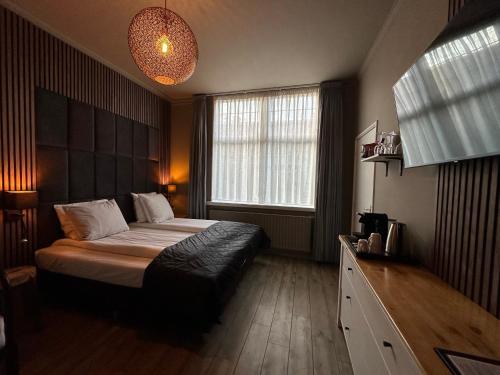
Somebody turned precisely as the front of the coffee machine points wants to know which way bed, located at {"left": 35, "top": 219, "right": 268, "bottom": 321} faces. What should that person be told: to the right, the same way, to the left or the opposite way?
the opposite way

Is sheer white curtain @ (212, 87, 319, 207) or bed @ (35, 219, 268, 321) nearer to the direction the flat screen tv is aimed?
the bed

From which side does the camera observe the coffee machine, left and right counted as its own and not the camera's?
left

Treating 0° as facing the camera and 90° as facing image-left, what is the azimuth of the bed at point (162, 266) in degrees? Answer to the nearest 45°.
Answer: approximately 315°

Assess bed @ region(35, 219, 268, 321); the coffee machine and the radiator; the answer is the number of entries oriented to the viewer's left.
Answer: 1

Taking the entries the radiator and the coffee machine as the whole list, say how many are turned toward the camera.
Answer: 1

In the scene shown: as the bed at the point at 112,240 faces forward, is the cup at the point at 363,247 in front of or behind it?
in front

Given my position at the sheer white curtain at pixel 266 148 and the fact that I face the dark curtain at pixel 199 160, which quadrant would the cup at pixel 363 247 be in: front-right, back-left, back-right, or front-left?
back-left

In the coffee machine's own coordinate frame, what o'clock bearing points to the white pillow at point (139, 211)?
The white pillow is roughly at 12 o'clock from the coffee machine.

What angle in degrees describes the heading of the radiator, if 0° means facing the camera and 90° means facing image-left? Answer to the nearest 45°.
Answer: approximately 0°

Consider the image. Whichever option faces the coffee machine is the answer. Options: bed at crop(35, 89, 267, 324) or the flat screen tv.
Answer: the bed

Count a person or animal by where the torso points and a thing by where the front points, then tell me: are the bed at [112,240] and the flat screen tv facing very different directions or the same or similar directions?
very different directions

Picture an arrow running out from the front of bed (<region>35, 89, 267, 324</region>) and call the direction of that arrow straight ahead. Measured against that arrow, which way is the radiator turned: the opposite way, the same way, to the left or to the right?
to the right
